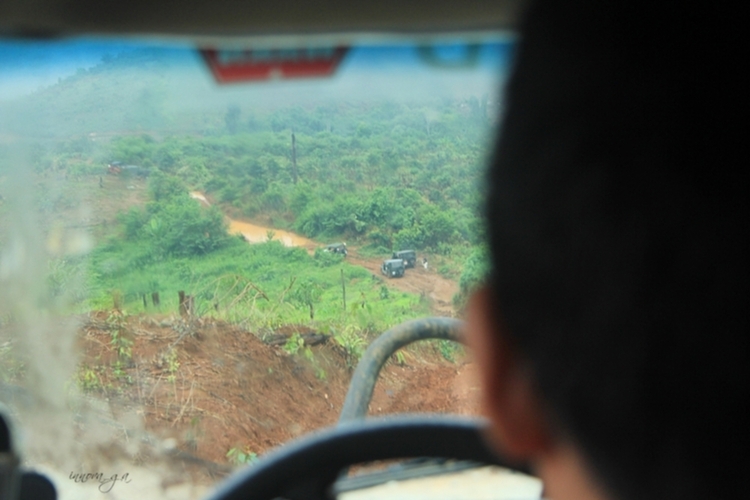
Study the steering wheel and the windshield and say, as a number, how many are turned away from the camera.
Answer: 1

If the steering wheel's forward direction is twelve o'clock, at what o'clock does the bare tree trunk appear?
The bare tree trunk is roughly at 6 o'clock from the steering wheel.

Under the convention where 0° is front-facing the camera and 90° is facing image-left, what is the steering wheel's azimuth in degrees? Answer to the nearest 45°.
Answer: approximately 0°

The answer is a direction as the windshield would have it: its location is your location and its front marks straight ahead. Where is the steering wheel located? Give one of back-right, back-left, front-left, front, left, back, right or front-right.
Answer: back

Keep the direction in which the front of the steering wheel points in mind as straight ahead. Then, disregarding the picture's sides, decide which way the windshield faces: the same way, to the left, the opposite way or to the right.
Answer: the opposite way

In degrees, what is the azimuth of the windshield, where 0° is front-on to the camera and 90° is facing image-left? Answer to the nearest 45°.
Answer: approximately 180°

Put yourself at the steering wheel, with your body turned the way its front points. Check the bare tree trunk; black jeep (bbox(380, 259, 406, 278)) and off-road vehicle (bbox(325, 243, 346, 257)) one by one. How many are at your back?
3

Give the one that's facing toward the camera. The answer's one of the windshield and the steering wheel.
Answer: the steering wheel

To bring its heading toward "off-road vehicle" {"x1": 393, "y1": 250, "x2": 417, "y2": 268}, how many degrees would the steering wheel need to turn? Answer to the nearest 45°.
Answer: approximately 180°

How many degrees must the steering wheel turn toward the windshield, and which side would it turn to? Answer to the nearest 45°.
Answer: approximately 180°

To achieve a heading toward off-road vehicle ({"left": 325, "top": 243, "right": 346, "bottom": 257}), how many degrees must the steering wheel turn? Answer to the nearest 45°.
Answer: approximately 180°
